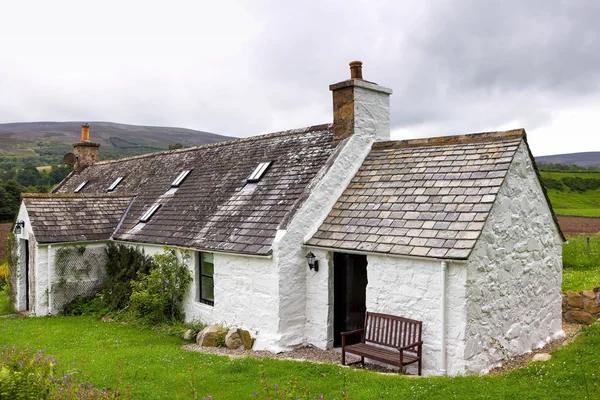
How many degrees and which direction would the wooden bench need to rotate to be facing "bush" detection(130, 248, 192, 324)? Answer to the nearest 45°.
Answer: approximately 90° to its right

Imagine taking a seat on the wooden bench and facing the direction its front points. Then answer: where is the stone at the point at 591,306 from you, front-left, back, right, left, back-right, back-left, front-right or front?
back

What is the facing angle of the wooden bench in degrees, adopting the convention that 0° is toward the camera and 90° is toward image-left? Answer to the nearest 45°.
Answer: approximately 45°

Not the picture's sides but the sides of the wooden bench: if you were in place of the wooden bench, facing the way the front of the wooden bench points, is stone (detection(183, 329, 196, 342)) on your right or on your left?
on your right

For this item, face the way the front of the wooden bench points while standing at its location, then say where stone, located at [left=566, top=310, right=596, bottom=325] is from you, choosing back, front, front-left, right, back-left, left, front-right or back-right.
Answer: back

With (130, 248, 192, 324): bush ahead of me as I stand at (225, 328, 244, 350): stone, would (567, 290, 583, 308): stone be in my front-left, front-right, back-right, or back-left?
back-right

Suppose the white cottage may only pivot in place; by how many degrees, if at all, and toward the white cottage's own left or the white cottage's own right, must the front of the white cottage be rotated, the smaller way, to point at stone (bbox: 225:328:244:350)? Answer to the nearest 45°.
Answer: approximately 45° to the white cottage's own right

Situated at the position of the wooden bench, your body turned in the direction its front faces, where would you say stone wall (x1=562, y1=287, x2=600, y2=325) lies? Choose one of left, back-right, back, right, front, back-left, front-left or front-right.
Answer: back
